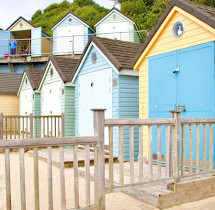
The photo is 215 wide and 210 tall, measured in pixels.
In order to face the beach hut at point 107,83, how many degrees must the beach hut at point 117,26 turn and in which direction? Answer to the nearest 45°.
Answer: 0° — it already faces it

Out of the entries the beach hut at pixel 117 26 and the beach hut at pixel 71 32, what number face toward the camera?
2

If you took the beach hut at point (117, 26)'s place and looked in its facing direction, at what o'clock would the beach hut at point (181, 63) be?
the beach hut at point (181, 63) is roughly at 12 o'clock from the beach hut at point (117, 26).

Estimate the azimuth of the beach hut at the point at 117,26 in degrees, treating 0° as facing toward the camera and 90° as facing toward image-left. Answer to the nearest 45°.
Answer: approximately 0°

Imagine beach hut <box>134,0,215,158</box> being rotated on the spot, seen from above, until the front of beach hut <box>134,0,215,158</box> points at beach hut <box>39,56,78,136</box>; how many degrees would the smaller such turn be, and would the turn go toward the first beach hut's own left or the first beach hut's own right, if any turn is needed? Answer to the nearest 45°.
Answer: approximately 90° to the first beach hut's own right

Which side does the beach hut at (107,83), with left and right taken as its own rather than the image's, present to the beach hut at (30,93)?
right

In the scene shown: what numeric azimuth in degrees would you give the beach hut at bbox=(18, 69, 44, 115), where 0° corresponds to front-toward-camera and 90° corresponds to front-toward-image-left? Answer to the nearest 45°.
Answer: approximately 45°
